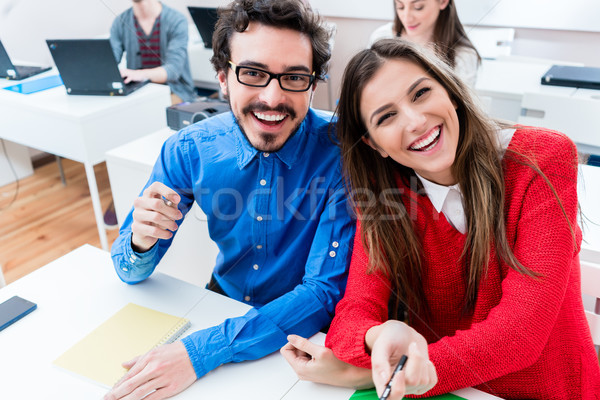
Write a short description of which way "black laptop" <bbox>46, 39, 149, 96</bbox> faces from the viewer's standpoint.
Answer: facing away from the viewer and to the right of the viewer

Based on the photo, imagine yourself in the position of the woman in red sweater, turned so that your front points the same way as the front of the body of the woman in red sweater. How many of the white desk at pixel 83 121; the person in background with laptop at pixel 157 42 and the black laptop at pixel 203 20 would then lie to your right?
3

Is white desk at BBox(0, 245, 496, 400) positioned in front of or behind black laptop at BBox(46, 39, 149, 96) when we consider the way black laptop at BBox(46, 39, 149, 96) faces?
behind

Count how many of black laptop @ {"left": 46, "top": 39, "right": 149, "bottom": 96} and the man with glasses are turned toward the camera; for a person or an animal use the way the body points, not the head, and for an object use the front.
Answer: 1

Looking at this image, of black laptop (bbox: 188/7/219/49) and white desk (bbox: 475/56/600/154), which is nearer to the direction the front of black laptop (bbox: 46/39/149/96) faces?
the black laptop

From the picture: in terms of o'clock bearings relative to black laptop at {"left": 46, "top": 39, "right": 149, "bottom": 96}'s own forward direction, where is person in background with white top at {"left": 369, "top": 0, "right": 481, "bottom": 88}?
The person in background with white top is roughly at 2 o'clock from the black laptop.

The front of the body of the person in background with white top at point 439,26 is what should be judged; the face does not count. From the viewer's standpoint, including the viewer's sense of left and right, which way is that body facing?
facing the viewer and to the left of the viewer

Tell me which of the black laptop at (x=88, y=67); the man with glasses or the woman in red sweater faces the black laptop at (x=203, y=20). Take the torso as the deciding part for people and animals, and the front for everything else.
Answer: the black laptop at (x=88, y=67)

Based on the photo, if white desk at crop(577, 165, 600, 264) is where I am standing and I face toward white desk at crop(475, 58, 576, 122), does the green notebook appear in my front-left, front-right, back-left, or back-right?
back-left

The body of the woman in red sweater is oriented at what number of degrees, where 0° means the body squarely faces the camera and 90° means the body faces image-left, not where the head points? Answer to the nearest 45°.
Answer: approximately 45°

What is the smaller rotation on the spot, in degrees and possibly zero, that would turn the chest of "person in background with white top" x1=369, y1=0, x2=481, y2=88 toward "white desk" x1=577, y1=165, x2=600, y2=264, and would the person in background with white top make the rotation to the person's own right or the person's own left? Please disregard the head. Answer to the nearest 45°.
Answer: approximately 45° to the person's own left

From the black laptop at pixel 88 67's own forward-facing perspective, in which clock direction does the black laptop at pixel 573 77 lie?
the black laptop at pixel 573 77 is roughly at 2 o'clock from the black laptop at pixel 88 67.

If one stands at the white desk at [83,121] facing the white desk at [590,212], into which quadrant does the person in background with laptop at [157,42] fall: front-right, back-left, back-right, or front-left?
back-left

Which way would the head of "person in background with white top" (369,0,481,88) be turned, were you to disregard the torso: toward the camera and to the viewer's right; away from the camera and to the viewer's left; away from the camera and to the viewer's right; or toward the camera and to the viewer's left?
toward the camera and to the viewer's left

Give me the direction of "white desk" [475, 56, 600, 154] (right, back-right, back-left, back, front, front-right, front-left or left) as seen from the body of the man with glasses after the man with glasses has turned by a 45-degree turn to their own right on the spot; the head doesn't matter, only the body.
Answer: back
